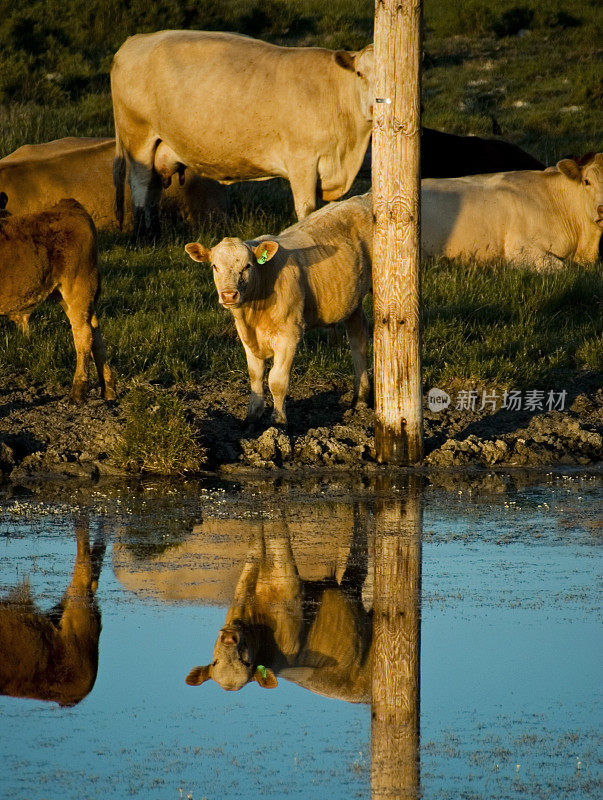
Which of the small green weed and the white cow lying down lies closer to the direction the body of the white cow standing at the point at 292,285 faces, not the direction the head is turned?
the small green weed

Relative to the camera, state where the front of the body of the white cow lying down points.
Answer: to the viewer's right

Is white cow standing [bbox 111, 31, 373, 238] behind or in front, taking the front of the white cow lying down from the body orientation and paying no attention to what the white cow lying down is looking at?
behind

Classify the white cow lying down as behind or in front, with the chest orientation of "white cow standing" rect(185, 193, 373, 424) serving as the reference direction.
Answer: behind

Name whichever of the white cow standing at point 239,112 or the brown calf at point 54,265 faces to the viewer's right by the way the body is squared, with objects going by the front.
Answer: the white cow standing

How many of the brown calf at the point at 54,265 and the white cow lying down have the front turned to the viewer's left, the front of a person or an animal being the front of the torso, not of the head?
1

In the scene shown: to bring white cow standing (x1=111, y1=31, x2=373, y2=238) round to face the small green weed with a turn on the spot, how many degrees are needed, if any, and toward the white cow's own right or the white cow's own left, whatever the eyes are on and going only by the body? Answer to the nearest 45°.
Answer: approximately 90° to the white cow's own right

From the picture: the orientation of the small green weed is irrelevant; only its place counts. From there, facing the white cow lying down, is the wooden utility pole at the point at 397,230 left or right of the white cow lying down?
right

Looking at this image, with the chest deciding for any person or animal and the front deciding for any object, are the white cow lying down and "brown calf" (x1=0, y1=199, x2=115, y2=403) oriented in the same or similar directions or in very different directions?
very different directions

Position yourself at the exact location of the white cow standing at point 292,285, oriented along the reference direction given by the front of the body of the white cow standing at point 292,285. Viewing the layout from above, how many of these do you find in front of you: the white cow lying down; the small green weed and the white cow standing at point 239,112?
1

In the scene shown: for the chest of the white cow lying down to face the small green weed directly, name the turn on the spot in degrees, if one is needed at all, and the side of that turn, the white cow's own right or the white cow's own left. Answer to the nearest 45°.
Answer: approximately 90° to the white cow's own right

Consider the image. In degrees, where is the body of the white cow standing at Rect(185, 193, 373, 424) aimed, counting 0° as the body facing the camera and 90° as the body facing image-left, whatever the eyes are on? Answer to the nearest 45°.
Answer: approximately 45°

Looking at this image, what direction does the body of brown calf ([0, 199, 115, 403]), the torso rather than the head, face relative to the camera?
to the viewer's left

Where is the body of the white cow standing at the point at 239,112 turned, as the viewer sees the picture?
to the viewer's right

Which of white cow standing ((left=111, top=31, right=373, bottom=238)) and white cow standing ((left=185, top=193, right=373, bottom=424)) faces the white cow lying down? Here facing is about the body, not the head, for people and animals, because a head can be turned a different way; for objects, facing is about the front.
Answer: white cow standing ((left=111, top=31, right=373, bottom=238))
